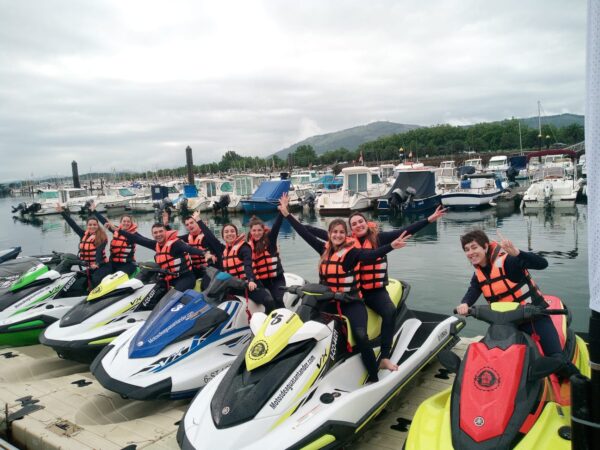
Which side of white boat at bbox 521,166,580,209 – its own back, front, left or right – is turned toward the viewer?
back

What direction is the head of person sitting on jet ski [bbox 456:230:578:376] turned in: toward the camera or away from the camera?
toward the camera

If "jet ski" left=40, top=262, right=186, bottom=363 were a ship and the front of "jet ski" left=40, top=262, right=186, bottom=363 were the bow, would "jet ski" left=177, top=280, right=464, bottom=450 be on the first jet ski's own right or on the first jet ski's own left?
on the first jet ski's own left

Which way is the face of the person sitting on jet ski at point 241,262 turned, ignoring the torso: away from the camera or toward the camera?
toward the camera

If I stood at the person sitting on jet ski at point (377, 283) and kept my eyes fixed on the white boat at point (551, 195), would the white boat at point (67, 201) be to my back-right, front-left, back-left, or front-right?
front-left

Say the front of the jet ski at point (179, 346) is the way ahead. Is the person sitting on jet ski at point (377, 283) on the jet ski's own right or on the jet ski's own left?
on the jet ski's own left

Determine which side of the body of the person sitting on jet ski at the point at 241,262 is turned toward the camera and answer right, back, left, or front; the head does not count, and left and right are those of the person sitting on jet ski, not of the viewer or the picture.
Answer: front

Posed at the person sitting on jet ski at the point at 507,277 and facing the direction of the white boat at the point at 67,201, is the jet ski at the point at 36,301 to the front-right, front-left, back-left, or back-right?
front-left

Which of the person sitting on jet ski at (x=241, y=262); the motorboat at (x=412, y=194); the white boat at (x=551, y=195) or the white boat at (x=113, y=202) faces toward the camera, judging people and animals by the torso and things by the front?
the person sitting on jet ski

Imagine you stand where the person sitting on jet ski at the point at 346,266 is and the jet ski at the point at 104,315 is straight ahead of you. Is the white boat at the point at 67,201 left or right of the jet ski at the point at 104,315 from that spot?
right

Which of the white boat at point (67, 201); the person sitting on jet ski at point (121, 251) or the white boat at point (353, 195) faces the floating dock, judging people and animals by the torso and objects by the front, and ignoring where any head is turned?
the person sitting on jet ski

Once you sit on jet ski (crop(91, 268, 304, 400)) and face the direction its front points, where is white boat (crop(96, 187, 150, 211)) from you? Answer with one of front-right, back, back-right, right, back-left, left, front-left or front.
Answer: back-right

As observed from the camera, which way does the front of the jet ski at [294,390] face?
facing the viewer and to the left of the viewer

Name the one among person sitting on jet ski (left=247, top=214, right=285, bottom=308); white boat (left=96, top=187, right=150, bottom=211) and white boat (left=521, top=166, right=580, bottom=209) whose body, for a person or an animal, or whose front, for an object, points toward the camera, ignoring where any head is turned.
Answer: the person sitting on jet ski
